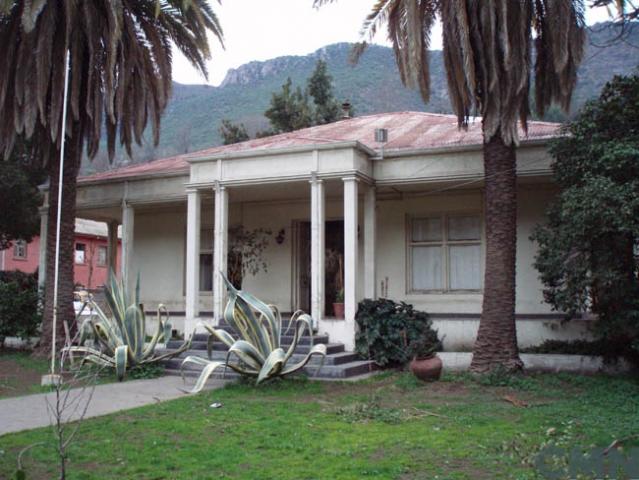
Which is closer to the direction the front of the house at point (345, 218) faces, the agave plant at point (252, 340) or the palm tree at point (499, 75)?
the agave plant

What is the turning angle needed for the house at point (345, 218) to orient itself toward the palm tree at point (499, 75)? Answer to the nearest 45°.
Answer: approximately 90° to its left

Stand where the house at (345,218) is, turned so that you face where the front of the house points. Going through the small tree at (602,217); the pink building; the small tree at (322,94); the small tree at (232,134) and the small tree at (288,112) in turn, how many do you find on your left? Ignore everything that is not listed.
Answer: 1

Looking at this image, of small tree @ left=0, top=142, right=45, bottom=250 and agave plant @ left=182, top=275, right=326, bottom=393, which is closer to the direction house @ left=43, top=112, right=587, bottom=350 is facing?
the agave plant

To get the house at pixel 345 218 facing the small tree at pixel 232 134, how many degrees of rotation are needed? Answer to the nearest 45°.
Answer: approximately 135° to its right

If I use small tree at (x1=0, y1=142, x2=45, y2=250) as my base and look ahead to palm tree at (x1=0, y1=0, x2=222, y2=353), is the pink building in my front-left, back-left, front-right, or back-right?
back-left

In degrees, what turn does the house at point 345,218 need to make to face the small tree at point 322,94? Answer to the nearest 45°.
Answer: approximately 135° to its right

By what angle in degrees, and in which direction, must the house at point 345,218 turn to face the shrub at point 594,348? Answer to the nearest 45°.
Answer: approximately 90° to its left

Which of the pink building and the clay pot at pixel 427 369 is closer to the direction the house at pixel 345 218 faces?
the clay pot

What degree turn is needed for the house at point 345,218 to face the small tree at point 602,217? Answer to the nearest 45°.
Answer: approximately 90° to its left

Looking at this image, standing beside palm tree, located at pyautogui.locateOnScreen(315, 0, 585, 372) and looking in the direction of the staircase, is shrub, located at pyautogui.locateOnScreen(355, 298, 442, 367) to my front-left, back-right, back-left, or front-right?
front-right

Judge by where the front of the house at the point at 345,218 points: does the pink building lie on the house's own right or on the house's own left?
on the house's own right

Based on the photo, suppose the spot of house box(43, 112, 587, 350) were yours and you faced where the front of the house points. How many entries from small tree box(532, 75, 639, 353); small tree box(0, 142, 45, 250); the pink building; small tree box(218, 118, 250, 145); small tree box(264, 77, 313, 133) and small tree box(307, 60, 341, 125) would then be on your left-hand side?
1

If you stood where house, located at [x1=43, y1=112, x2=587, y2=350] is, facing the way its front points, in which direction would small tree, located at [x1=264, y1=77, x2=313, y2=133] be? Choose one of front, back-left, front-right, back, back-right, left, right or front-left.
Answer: back-right

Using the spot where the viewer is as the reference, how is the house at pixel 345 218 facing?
facing the viewer and to the left of the viewer

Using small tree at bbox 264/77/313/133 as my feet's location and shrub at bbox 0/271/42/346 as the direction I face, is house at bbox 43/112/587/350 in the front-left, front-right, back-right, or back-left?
front-left
